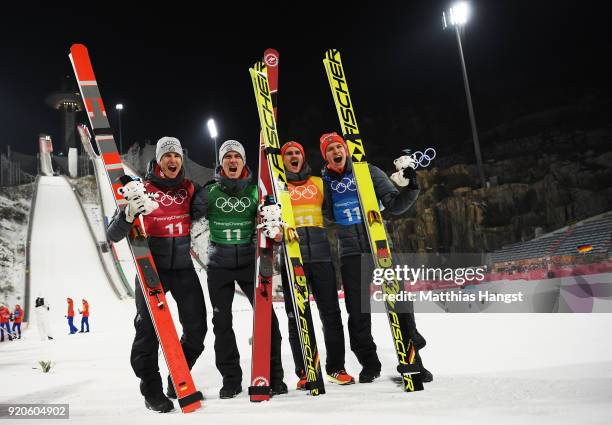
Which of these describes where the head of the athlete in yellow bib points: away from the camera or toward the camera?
toward the camera

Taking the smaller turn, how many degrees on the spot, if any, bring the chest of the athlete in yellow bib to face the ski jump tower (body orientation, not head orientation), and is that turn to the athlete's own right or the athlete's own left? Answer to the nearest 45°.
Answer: approximately 135° to the athlete's own right

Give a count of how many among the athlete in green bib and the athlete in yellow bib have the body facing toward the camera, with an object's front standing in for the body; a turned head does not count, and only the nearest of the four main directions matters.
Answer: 2

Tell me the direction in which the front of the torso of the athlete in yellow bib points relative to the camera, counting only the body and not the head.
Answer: toward the camera

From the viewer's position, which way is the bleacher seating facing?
facing the viewer and to the left of the viewer

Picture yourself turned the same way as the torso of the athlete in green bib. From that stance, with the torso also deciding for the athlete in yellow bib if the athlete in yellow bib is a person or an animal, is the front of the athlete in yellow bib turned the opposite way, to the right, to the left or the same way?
the same way

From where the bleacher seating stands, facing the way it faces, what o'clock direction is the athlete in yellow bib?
The athlete in yellow bib is roughly at 11 o'clock from the bleacher seating.

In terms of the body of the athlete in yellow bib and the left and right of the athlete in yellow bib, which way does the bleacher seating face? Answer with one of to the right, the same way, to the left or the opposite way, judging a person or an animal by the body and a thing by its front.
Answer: to the right

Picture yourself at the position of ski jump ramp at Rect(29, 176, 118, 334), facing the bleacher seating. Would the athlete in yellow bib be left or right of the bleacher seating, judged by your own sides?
right

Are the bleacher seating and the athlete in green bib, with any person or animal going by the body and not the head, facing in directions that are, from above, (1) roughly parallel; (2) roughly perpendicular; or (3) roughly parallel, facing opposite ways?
roughly perpendicular

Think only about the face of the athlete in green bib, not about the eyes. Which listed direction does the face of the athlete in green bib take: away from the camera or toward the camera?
toward the camera

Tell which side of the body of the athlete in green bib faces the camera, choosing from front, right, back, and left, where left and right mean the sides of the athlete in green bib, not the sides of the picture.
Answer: front

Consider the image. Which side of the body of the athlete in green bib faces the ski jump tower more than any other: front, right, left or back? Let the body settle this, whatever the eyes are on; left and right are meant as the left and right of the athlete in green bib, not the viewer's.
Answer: back

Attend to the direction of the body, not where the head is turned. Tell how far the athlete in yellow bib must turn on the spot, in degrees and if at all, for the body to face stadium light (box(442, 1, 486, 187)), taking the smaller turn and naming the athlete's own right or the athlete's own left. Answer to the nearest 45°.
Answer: approximately 135° to the athlete's own left

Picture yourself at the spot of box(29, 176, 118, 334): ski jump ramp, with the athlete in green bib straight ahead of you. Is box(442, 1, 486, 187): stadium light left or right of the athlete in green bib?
left
